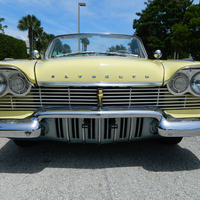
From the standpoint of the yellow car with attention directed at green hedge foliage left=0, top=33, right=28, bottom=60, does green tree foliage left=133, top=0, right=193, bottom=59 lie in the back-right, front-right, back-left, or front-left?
front-right

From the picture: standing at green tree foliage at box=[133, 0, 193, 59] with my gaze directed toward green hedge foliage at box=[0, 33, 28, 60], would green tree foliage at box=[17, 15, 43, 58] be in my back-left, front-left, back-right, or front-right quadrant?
front-right

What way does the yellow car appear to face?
toward the camera

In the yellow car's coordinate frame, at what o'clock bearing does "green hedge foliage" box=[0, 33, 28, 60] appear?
The green hedge foliage is roughly at 5 o'clock from the yellow car.

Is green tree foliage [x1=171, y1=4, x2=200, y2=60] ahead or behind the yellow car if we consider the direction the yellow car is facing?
behind

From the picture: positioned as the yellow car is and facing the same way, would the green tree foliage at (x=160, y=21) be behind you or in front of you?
behind

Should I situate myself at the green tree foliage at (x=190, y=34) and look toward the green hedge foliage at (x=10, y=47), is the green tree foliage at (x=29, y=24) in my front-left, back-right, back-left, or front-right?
front-right

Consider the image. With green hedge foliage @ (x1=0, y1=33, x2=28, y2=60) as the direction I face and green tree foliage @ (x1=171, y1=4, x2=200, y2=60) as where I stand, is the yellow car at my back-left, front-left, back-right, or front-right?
front-left

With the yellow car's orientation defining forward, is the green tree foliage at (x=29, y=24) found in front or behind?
behind
